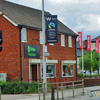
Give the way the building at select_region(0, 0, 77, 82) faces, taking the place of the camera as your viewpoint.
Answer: facing the viewer and to the right of the viewer

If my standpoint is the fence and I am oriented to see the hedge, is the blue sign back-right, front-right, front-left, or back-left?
front-right

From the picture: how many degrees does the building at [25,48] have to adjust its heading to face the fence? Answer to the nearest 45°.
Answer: approximately 45° to its right

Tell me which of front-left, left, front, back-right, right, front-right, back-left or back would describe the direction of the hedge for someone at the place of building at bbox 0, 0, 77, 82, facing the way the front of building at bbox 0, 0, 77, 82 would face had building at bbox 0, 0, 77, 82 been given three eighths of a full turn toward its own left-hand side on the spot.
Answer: back
